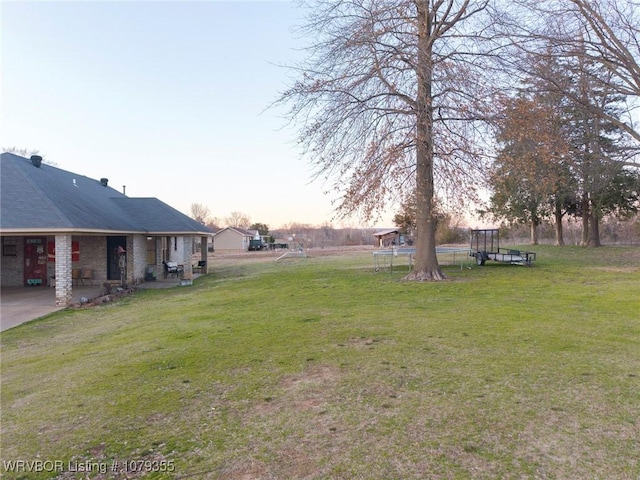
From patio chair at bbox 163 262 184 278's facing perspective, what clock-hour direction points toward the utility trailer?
The utility trailer is roughly at 11 o'clock from the patio chair.

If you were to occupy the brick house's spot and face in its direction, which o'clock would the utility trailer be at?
The utility trailer is roughly at 11 o'clock from the brick house.

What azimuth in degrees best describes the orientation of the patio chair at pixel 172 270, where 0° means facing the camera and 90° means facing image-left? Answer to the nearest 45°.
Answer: approximately 315°

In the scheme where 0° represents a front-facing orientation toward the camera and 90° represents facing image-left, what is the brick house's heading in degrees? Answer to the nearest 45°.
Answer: approximately 315°
